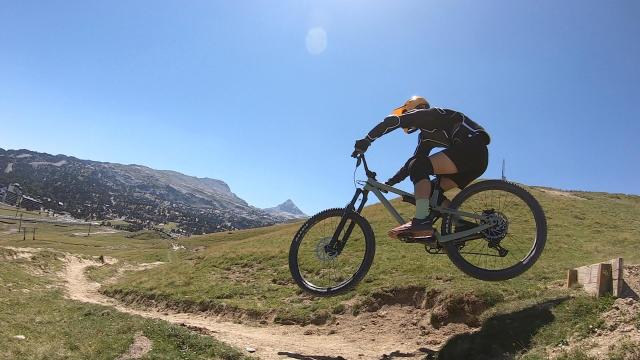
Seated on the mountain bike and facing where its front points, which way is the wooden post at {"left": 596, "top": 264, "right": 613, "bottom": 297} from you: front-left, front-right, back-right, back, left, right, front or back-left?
back

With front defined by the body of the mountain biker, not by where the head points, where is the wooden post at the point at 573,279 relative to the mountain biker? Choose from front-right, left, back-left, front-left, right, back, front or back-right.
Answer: back-right

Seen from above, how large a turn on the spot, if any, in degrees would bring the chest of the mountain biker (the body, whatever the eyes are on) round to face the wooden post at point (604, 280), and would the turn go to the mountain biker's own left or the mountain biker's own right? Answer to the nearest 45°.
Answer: approximately 180°

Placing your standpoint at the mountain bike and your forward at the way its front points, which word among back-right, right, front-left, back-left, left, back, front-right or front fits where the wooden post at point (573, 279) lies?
back-right

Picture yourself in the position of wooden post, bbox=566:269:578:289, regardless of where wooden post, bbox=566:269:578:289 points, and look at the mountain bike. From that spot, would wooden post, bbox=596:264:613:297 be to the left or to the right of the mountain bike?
left

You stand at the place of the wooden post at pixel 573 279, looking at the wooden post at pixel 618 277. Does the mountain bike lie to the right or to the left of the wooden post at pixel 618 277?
right

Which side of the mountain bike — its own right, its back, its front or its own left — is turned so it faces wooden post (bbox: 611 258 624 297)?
back

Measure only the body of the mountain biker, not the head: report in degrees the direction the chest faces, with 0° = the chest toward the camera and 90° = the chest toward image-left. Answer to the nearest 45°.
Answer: approximately 90°

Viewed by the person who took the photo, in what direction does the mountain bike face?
facing to the left of the viewer

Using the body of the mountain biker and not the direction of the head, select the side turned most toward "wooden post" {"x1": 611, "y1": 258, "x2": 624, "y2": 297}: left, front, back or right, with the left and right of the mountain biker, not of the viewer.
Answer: back

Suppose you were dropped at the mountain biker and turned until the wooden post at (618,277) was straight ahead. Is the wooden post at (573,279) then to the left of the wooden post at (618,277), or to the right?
left
